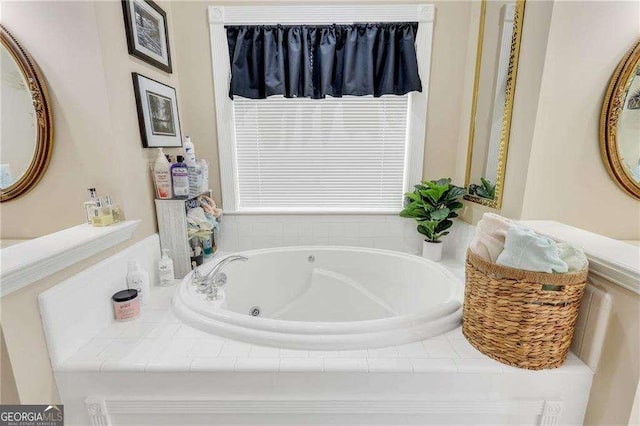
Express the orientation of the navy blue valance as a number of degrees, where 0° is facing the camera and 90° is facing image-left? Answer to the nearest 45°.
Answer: approximately 0°

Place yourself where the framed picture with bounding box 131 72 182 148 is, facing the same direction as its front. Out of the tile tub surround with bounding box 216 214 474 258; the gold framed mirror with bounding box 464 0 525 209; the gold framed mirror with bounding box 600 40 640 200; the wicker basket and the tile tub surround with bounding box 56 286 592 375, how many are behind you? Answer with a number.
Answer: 0

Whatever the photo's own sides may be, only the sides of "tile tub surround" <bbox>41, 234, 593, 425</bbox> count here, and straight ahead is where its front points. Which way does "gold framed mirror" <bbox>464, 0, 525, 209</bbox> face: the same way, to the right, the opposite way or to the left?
to the right

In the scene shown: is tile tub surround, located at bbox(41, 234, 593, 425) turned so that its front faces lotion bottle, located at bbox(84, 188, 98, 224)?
no

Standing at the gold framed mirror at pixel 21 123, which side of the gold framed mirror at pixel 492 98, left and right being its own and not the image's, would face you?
front

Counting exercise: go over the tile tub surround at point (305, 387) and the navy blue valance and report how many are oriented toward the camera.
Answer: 2

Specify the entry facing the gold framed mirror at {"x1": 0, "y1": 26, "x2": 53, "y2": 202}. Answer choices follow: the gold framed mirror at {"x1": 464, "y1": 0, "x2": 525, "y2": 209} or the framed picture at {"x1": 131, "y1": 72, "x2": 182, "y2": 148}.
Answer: the gold framed mirror at {"x1": 464, "y1": 0, "x2": 525, "y2": 209}

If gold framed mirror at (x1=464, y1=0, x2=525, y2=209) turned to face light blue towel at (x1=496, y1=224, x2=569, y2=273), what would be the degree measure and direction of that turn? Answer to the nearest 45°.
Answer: approximately 45° to its left

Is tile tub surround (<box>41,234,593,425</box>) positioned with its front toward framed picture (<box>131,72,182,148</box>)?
no

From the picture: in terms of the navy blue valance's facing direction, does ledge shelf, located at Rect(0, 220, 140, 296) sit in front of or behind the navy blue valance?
in front

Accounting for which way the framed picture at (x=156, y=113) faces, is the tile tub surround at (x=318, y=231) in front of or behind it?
in front

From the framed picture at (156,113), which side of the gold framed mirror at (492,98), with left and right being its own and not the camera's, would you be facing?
front

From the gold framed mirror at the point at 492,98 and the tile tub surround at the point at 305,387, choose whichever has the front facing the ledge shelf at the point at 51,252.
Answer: the gold framed mirror

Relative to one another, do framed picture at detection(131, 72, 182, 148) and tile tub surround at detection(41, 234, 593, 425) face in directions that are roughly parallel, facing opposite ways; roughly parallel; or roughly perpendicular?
roughly perpendicular

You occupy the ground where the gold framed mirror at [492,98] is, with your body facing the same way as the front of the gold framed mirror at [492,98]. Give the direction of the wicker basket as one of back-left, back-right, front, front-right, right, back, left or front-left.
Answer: front-left

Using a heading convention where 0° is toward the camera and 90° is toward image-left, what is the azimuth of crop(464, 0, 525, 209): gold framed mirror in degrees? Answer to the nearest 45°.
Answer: approximately 45°

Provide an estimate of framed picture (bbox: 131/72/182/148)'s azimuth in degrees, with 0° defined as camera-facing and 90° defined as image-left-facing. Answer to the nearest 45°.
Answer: approximately 315°
